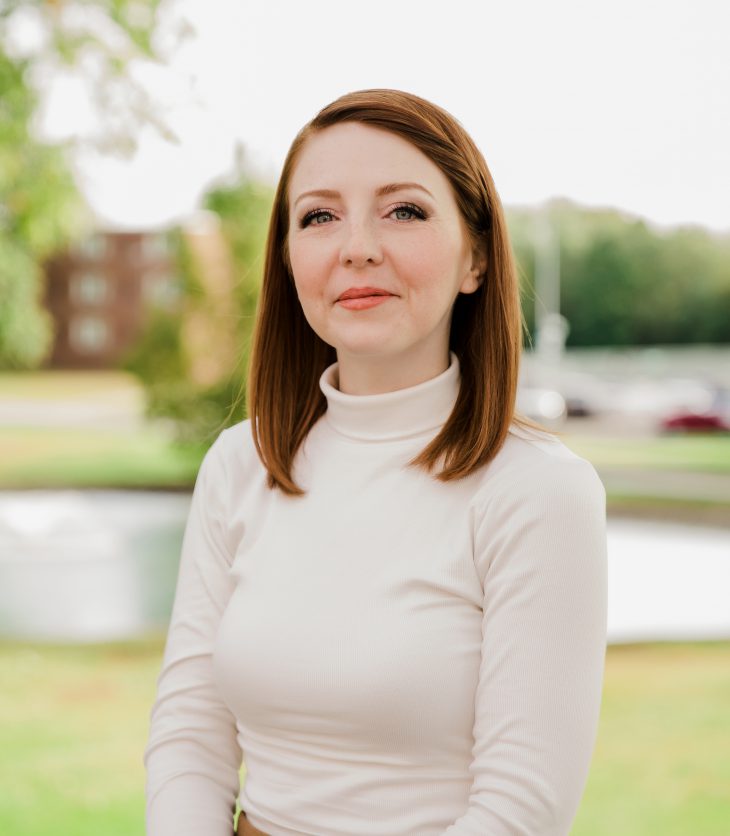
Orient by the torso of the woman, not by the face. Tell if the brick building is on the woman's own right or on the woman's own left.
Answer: on the woman's own right

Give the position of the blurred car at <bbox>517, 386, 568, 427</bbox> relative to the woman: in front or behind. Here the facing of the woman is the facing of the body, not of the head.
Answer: behind

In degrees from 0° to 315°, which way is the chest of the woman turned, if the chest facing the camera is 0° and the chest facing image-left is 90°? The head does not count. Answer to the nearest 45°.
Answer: approximately 45°

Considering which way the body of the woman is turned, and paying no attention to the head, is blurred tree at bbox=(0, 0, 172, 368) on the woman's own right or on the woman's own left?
on the woman's own right

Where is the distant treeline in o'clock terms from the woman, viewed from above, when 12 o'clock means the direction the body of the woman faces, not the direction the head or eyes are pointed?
The distant treeline is roughly at 5 o'clock from the woman.

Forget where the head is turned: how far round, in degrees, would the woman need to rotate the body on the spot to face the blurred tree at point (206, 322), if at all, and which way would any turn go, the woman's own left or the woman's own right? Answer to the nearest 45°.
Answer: approximately 135° to the woman's own right
